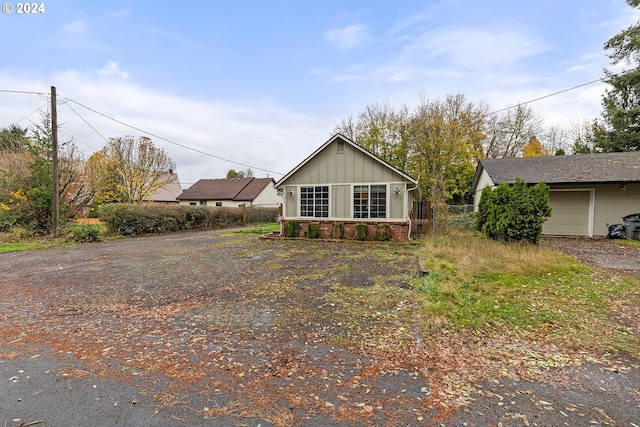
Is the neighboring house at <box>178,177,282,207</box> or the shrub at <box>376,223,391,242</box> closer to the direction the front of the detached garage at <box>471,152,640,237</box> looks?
the shrub

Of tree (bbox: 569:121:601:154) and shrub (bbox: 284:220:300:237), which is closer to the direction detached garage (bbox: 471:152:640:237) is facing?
the shrub

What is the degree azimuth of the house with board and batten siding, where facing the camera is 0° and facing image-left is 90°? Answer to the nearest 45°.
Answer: approximately 0°

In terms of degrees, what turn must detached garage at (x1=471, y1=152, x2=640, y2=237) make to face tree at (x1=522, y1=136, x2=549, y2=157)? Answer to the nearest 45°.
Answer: approximately 180°

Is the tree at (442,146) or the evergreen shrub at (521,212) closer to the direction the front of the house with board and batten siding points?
the evergreen shrub

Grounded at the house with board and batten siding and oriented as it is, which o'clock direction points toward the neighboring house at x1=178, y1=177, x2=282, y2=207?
The neighboring house is roughly at 5 o'clock from the house with board and batten siding.

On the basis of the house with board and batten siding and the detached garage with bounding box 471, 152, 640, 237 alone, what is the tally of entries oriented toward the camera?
2

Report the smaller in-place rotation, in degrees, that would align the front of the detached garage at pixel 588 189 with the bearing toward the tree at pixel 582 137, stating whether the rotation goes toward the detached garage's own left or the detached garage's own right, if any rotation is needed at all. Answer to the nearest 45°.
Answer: approximately 180°

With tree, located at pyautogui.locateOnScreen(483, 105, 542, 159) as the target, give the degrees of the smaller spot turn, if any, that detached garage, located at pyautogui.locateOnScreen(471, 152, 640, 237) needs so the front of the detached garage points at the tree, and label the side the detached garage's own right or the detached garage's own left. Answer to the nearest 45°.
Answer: approximately 180°

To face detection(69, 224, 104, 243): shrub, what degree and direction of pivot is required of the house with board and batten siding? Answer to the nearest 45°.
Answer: approximately 90° to its right

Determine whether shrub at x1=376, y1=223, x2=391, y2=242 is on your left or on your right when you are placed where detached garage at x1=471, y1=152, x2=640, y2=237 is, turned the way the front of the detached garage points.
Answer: on your right

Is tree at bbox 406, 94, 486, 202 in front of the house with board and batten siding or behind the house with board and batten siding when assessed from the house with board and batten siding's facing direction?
behind
